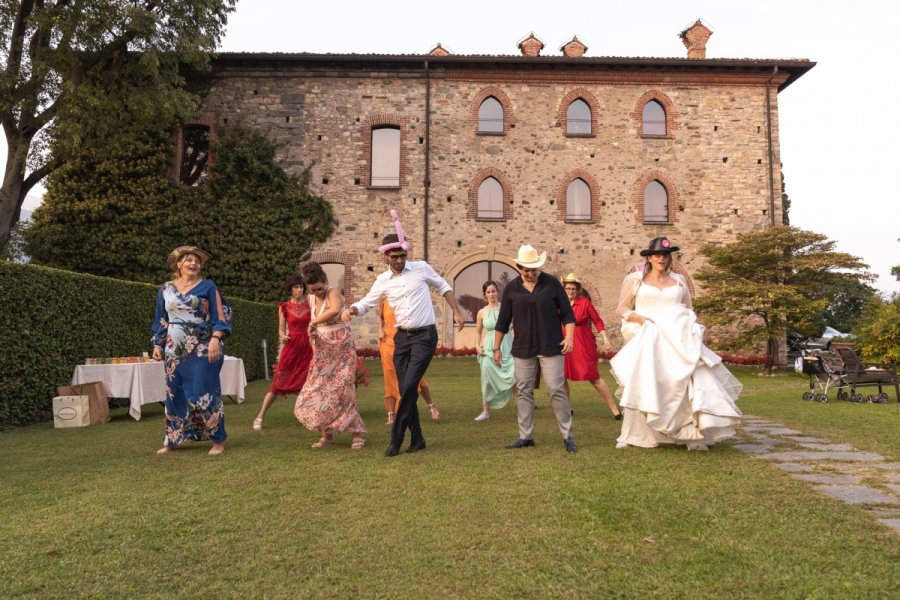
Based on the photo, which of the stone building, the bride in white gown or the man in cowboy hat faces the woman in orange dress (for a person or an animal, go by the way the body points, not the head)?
the stone building

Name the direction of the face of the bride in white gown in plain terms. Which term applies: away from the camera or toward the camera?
toward the camera

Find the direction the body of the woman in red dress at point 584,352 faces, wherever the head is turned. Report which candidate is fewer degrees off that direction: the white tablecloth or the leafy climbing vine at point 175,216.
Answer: the white tablecloth

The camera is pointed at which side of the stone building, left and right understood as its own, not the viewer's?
front

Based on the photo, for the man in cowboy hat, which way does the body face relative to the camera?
toward the camera

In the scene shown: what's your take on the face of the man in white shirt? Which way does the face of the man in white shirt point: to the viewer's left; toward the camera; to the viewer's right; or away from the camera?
toward the camera

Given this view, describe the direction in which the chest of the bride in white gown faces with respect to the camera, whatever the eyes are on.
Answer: toward the camera

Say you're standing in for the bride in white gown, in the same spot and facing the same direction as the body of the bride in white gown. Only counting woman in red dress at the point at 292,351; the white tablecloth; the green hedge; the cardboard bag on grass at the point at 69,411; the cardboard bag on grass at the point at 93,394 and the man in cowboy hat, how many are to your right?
6

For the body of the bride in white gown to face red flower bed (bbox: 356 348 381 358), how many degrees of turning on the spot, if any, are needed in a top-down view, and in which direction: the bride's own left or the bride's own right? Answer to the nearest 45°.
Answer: approximately 135° to the bride's own right

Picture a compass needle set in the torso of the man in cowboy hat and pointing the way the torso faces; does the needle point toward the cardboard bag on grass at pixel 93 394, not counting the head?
no

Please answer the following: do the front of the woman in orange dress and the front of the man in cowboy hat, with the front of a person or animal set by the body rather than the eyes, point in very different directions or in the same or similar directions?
same or similar directions

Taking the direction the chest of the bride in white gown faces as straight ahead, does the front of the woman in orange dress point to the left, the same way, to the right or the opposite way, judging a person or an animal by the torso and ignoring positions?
the same way

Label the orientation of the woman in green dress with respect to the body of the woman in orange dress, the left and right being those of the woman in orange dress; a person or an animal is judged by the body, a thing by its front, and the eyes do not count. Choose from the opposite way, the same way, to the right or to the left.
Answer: the same way

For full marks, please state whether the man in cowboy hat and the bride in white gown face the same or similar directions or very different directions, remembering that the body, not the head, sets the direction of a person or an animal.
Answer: same or similar directions

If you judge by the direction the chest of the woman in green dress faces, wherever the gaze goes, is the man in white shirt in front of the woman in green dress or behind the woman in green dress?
in front

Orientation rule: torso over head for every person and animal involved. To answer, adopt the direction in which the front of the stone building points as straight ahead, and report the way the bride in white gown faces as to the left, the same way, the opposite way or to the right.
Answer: the same way

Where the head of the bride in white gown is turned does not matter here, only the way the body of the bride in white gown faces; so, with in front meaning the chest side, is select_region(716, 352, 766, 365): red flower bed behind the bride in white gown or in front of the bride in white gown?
behind
